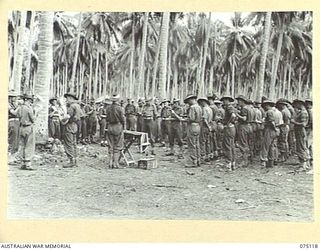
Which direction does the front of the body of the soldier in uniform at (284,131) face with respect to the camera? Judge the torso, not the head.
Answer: to the viewer's left

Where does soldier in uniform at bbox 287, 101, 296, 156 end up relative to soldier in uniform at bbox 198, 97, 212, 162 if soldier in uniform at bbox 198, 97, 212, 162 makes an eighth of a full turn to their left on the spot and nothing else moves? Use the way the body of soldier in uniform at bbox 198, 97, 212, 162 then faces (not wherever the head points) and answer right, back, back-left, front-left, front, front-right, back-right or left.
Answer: back-left

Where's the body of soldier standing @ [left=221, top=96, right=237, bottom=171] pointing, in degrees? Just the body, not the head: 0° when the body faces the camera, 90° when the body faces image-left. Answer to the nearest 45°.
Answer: approximately 90°

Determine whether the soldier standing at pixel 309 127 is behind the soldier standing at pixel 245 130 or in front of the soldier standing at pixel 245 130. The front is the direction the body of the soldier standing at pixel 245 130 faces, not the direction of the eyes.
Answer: behind

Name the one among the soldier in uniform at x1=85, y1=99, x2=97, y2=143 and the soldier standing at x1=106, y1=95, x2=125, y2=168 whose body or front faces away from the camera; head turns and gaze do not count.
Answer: the soldier standing

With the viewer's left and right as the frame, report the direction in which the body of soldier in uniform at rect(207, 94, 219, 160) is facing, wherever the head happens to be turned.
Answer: facing to the left of the viewer

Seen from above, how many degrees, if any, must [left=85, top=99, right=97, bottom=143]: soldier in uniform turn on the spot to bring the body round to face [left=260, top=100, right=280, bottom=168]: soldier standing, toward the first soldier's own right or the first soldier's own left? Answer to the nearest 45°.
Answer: approximately 45° to the first soldier's own left

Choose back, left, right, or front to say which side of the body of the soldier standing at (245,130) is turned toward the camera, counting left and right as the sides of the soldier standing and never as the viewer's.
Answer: left

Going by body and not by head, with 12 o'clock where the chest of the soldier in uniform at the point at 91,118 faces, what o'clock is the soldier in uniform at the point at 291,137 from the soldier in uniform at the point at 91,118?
the soldier in uniform at the point at 291,137 is roughly at 11 o'clock from the soldier in uniform at the point at 91,118.
